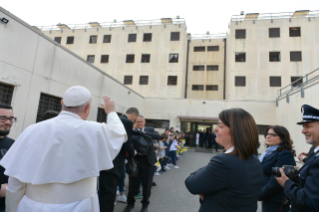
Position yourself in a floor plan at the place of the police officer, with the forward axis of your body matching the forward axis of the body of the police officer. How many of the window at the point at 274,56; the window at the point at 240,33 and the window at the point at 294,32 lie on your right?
3

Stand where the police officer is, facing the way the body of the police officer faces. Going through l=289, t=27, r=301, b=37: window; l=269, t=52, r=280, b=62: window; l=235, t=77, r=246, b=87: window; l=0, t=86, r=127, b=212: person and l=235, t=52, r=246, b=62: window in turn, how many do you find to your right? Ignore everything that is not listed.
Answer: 4

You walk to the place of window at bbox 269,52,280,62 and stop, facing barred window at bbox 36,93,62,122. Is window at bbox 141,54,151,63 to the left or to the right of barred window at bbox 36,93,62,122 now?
right

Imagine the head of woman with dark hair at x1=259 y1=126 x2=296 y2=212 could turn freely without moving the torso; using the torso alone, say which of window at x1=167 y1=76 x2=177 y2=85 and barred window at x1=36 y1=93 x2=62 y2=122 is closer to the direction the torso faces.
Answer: the barred window

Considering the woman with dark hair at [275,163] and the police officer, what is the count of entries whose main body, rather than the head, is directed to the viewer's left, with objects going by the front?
2

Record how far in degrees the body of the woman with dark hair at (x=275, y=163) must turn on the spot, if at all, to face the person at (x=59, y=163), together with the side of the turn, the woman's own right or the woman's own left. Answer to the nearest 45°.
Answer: approximately 45° to the woman's own left

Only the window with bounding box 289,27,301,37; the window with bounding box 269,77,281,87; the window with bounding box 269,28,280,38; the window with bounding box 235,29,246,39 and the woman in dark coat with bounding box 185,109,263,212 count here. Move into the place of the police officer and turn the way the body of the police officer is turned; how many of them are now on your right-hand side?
4

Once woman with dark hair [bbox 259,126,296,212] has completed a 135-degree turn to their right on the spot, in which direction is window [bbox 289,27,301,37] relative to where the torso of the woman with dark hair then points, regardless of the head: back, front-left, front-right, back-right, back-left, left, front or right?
front-left

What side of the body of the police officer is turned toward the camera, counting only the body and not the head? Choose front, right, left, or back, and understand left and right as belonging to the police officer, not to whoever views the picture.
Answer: left

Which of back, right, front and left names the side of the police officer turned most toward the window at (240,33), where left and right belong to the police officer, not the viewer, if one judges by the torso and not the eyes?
right

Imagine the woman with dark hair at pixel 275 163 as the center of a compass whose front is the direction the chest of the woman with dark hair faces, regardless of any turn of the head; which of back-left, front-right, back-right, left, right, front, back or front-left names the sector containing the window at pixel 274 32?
right

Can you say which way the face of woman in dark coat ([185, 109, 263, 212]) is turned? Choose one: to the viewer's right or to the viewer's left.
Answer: to the viewer's left

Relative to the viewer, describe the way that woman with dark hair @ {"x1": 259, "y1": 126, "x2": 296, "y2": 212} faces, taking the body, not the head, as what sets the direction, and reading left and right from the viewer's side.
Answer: facing to the left of the viewer

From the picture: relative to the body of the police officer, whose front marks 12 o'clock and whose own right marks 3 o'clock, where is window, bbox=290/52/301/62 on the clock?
The window is roughly at 3 o'clock from the police officer.
